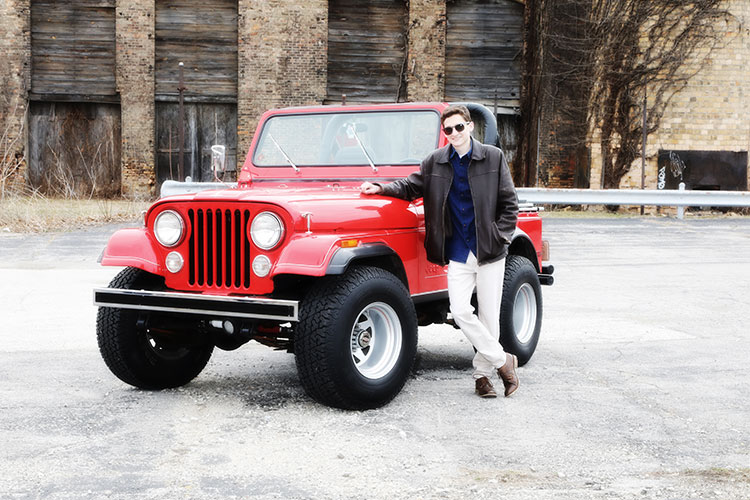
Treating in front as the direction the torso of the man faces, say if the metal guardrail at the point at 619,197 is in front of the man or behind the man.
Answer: behind

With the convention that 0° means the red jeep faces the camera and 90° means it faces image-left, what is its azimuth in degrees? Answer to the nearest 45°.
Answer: approximately 45°

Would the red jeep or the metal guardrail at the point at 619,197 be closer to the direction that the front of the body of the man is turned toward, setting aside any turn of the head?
the red jeep

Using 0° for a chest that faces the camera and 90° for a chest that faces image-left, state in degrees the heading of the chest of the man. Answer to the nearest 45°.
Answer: approximately 0°

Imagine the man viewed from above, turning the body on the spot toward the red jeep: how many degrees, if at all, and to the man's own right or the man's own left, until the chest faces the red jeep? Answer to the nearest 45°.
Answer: approximately 90° to the man's own right

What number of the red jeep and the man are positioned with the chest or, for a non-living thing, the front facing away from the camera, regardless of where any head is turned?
0
